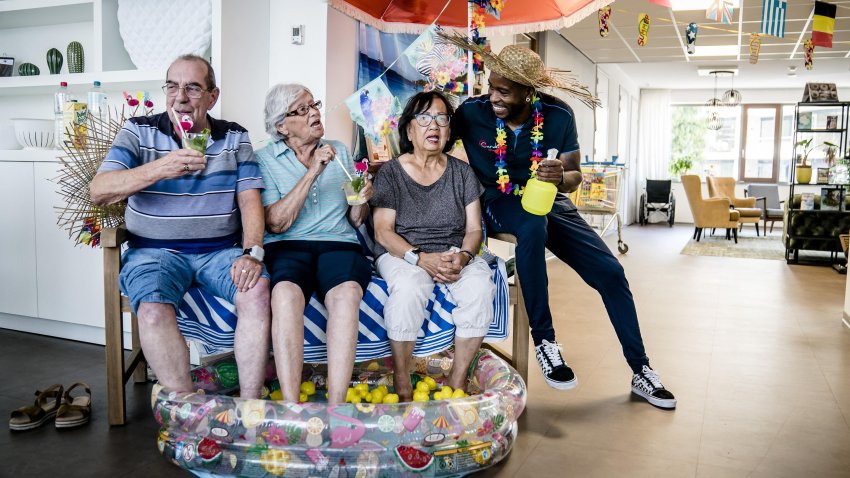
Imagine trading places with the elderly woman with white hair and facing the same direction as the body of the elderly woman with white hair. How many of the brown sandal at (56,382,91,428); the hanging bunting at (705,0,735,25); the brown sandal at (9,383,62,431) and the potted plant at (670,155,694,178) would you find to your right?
2

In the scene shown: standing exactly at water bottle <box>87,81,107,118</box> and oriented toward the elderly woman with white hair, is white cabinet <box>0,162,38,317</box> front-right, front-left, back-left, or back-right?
back-right

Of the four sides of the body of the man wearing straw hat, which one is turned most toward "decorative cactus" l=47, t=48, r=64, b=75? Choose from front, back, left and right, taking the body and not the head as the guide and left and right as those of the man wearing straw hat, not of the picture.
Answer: right

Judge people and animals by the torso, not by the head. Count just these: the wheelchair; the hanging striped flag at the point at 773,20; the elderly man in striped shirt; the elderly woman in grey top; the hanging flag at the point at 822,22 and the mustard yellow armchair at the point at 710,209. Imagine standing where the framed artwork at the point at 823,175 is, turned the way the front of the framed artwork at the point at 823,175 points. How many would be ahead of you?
4

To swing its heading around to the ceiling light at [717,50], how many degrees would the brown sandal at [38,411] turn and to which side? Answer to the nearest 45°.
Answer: approximately 180°

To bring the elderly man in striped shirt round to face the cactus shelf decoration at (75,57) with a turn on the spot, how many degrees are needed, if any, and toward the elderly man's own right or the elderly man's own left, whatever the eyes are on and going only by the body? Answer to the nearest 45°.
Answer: approximately 180°

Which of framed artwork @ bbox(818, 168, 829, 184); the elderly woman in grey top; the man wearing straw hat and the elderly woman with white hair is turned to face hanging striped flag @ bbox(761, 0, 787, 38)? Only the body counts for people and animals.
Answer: the framed artwork

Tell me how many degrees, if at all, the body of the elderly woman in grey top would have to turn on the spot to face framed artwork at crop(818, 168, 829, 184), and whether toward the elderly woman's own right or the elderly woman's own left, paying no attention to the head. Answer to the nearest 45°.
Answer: approximately 135° to the elderly woman's own left

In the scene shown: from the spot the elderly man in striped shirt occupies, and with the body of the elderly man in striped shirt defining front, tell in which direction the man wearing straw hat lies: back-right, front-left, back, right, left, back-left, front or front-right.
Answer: left
